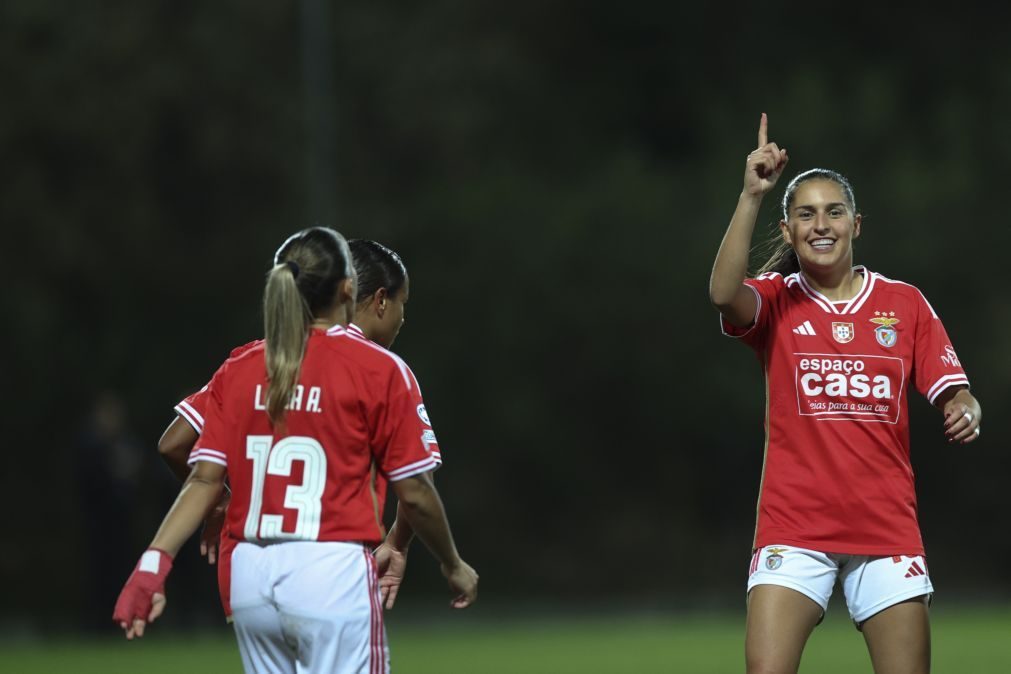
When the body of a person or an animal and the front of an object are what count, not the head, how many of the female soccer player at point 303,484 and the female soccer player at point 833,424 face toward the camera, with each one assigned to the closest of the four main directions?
1

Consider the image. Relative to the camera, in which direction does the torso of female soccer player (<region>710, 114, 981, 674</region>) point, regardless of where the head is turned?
toward the camera

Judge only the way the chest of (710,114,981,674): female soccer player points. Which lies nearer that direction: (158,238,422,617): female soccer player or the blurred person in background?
the female soccer player

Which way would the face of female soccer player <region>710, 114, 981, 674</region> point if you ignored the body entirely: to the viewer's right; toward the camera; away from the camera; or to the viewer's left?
toward the camera

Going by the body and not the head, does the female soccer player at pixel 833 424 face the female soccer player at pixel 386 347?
no

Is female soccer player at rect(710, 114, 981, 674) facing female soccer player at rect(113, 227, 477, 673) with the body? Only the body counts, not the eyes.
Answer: no

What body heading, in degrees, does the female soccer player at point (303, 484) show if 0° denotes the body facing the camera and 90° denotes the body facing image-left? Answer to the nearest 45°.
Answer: approximately 225°

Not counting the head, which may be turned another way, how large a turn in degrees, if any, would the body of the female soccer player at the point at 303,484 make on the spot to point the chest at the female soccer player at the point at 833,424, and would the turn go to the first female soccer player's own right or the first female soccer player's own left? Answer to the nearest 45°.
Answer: approximately 45° to the first female soccer player's own right

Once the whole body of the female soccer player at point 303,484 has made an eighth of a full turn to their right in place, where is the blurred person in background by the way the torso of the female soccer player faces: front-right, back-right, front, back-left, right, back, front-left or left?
left

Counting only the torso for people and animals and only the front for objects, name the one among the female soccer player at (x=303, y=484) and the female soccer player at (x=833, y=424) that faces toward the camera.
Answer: the female soccer player at (x=833, y=424)

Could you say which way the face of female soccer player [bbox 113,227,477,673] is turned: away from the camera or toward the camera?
away from the camera

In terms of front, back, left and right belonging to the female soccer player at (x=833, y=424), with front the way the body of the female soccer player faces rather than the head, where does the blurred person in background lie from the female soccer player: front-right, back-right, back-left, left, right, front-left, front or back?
back-right

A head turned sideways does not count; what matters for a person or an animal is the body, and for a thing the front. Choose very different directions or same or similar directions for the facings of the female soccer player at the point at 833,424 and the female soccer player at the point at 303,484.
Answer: very different directions
